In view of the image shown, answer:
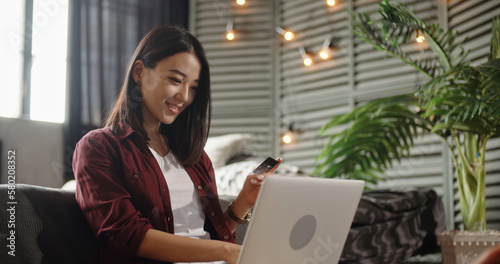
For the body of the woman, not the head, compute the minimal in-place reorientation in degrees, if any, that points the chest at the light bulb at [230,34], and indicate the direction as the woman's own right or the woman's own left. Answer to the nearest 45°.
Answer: approximately 135° to the woman's own left

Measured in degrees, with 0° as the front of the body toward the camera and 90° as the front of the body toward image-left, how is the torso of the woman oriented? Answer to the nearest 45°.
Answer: approximately 315°

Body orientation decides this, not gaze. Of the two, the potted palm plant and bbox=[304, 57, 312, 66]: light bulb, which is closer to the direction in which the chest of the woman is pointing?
the potted palm plant

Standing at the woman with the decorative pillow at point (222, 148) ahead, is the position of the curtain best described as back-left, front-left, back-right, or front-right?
front-left

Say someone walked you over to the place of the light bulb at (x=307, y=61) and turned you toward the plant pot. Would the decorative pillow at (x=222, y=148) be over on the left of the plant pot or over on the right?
right

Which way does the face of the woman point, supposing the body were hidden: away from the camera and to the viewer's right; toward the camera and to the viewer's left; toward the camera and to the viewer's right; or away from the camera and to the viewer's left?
toward the camera and to the viewer's right

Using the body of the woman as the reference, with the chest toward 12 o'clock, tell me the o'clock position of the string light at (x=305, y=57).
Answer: The string light is roughly at 8 o'clock from the woman.

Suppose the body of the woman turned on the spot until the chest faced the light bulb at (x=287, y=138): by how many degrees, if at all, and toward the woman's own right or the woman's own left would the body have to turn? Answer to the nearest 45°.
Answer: approximately 135° to the woman's own left

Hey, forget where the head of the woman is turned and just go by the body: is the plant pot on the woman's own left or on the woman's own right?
on the woman's own left

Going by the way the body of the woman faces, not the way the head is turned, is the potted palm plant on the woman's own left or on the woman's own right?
on the woman's own left

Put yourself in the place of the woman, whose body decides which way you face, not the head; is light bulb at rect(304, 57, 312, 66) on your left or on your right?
on your left

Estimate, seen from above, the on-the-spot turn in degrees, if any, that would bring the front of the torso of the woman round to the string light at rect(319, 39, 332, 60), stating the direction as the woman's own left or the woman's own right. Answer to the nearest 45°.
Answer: approximately 90° to the woman's own left
